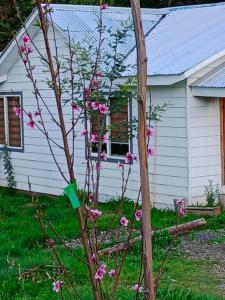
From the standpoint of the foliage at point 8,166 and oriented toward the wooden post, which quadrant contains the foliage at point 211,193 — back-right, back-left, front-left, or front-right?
front-left

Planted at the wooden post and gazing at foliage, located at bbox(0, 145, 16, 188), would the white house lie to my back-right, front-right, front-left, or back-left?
front-right
